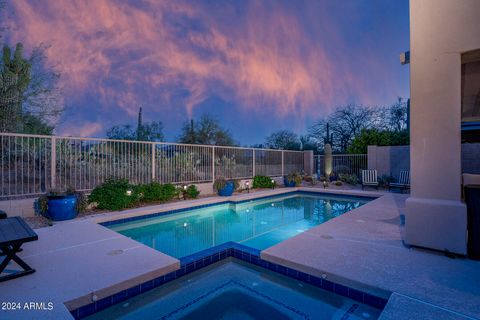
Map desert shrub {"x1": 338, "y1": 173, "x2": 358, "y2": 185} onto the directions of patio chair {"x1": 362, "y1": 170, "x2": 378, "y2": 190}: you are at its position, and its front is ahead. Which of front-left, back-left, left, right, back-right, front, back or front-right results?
back-right

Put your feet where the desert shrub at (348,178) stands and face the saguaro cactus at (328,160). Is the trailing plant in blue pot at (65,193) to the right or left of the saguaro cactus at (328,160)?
left

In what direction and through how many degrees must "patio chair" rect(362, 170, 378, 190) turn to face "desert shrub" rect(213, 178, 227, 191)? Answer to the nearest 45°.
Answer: approximately 45° to its right

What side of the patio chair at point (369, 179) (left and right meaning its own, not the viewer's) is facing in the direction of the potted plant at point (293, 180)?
right

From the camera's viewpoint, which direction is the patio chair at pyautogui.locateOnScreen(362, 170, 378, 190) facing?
toward the camera

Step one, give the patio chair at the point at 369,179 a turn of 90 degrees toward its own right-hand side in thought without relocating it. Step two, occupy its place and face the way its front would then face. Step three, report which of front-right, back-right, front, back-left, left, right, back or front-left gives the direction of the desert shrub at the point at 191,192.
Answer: front-left

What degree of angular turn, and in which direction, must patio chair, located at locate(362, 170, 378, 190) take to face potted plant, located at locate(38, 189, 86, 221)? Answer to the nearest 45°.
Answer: approximately 45° to its right
